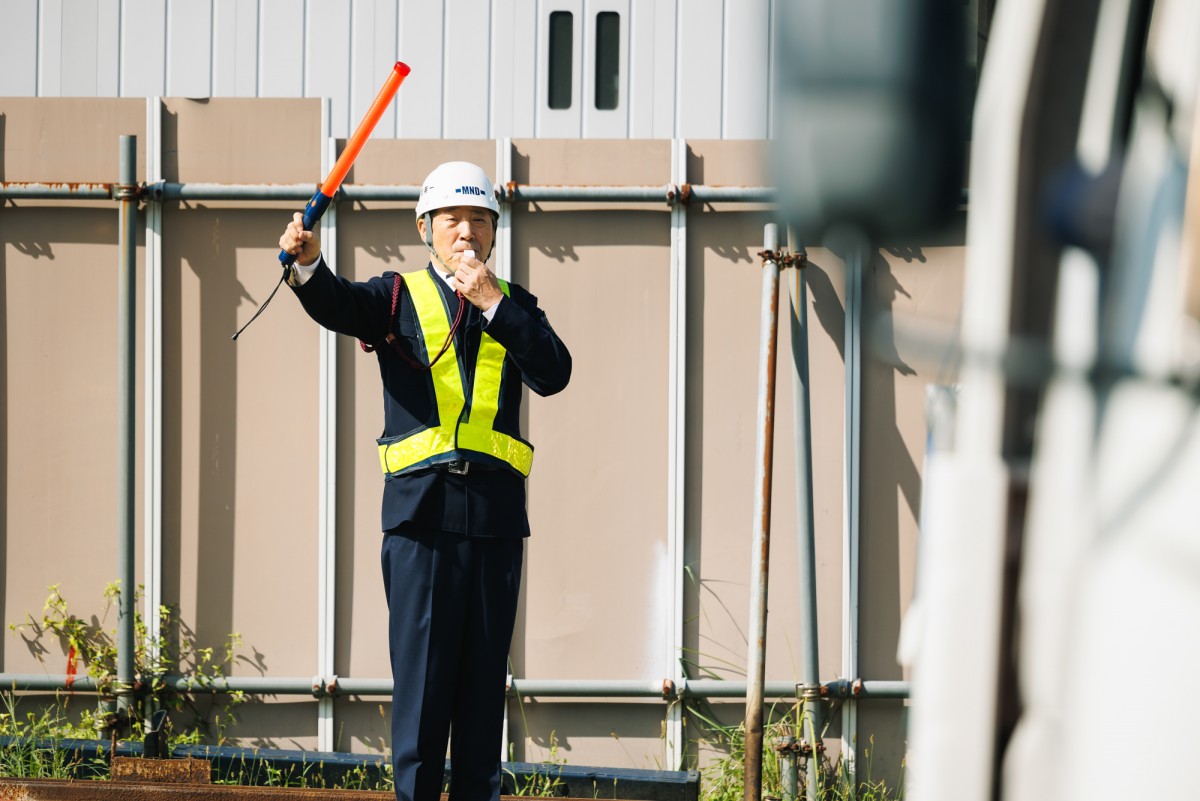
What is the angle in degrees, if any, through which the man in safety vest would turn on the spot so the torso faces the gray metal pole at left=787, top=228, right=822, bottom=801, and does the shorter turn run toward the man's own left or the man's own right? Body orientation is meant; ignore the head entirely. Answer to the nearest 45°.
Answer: approximately 135° to the man's own left

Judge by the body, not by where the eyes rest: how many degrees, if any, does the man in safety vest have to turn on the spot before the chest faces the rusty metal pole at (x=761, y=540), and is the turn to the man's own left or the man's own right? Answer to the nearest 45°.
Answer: approximately 135° to the man's own left

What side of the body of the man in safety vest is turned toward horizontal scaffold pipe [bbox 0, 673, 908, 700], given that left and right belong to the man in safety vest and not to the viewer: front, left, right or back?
back

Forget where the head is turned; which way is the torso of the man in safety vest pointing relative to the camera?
toward the camera

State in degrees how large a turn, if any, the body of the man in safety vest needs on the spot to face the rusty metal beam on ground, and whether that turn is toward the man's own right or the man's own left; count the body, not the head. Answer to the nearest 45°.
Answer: approximately 135° to the man's own right

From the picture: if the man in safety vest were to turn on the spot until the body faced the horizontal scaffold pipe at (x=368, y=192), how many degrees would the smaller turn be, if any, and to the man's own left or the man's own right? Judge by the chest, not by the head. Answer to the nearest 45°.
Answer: approximately 180°
